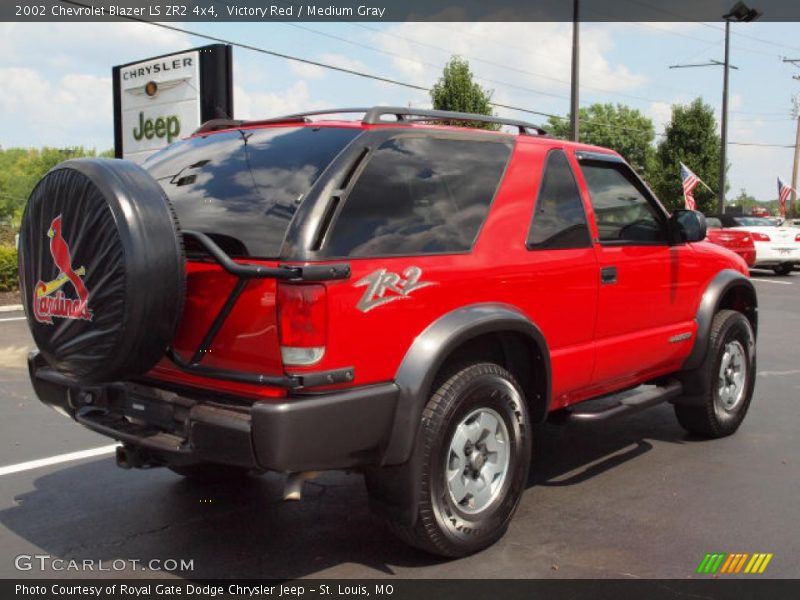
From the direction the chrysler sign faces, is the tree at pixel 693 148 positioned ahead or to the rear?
to the rear

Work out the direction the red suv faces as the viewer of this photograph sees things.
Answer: facing away from the viewer and to the right of the viewer

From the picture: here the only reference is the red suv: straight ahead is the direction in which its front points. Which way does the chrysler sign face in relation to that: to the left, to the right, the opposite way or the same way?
the opposite way

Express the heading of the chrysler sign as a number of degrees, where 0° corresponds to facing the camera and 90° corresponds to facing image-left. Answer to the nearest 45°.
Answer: approximately 45°

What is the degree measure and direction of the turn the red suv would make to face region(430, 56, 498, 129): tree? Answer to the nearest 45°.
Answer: approximately 45° to its left

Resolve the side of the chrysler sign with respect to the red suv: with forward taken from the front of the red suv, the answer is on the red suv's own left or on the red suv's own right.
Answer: on the red suv's own left
